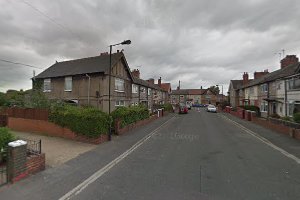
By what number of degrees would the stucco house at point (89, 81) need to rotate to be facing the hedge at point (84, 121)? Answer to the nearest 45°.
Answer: approximately 45° to its right

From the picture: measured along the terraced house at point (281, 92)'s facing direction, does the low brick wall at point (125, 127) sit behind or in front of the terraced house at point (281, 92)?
in front

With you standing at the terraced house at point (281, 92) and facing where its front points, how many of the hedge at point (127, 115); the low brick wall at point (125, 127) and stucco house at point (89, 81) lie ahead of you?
3

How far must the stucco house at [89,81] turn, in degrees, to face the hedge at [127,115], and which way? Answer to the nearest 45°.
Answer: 0° — it already faces it

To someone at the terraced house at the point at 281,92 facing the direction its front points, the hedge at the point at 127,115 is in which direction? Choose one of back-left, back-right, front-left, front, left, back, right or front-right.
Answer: front

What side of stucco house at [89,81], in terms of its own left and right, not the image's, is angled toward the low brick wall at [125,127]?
front

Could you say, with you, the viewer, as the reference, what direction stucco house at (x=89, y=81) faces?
facing the viewer and to the right of the viewer

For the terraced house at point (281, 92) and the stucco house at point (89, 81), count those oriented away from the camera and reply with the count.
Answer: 0

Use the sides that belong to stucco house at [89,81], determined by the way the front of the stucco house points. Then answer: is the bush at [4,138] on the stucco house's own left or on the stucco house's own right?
on the stucco house's own right

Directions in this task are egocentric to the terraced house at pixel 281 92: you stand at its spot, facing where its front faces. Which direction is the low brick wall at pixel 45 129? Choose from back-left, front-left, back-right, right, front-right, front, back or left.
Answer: front

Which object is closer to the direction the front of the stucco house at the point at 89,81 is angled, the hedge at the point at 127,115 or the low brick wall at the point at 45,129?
the hedge

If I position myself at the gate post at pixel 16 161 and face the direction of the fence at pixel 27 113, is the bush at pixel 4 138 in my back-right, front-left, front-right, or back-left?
front-left

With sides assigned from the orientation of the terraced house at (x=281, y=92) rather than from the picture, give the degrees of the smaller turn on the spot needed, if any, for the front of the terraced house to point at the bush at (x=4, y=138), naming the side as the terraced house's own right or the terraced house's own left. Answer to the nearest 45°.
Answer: approximately 45° to the terraced house's own left

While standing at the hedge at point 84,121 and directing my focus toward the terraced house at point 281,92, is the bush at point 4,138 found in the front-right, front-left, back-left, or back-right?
back-right

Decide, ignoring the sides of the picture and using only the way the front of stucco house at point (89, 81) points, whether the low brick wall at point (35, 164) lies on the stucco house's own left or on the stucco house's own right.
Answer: on the stucco house's own right

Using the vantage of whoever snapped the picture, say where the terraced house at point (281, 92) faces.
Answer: facing the viewer and to the left of the viewer

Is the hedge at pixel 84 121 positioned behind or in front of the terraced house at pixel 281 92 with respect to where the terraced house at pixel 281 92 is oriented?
in front
